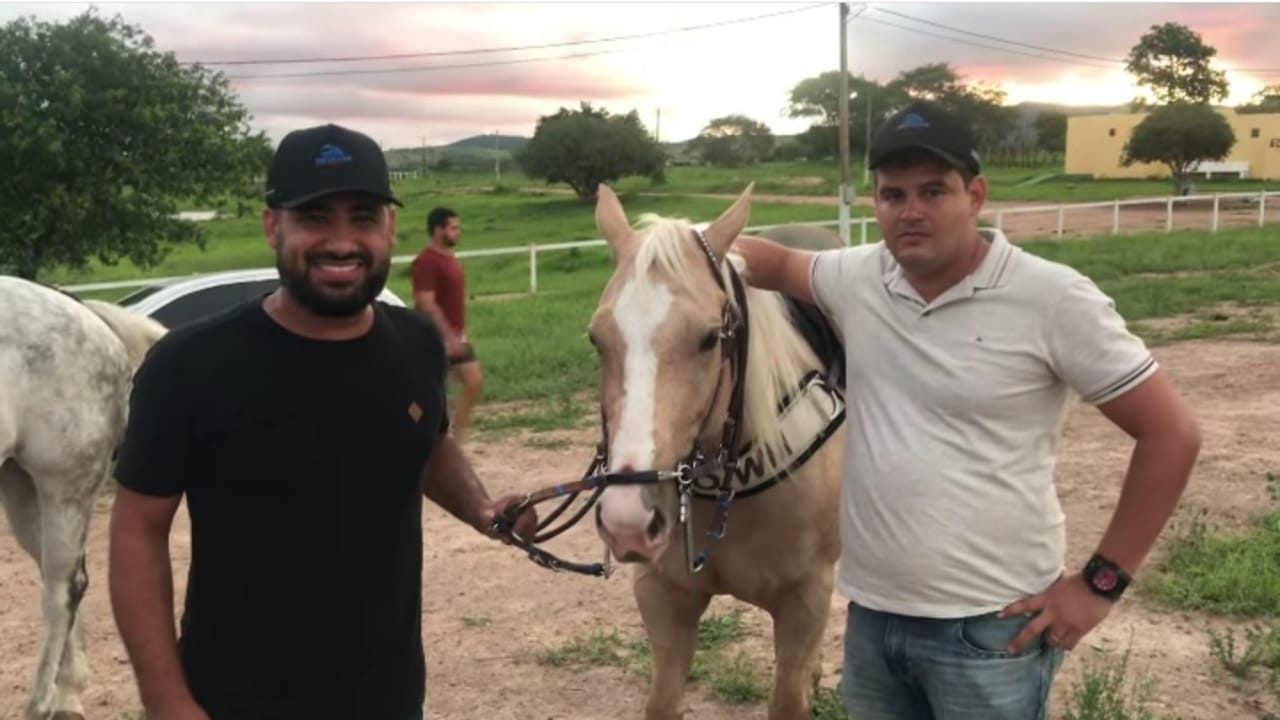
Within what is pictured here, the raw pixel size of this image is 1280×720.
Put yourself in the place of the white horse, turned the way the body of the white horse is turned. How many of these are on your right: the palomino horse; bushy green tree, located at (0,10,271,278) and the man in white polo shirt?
1

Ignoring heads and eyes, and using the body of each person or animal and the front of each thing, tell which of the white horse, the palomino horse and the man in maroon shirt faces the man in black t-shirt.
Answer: the palomino horse

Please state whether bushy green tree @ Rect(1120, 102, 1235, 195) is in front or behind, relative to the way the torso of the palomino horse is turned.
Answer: behind

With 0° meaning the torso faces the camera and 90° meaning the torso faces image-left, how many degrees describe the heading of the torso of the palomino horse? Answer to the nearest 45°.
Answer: approximately 45°

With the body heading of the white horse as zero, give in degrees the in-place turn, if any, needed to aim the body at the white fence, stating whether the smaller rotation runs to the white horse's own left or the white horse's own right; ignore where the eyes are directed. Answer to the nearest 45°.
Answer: approximately 135° to the white horse's own right

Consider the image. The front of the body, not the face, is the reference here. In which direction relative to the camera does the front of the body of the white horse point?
to the viewer's left

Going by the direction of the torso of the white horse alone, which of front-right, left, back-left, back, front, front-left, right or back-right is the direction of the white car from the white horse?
right

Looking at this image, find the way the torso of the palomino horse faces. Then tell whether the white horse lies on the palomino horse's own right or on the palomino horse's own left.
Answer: on the palomino horse's own right
